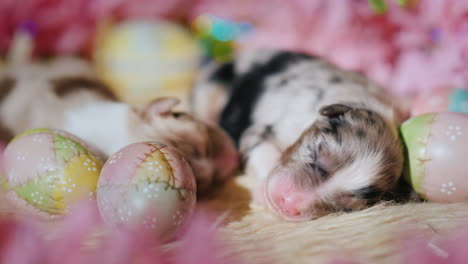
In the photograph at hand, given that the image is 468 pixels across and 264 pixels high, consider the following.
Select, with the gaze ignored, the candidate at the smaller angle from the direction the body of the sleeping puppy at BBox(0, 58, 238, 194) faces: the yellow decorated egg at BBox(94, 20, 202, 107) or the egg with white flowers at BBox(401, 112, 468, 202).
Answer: the egg with white flowers

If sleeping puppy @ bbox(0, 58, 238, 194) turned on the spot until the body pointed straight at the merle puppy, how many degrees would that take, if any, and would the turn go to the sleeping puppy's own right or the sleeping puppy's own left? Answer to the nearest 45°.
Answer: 0° — it already faces it

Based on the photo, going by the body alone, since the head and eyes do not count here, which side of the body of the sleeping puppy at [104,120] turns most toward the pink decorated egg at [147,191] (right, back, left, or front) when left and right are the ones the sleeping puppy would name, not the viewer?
right

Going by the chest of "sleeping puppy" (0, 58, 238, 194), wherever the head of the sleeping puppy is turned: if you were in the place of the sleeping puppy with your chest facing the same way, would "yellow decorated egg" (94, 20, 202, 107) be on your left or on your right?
on your left

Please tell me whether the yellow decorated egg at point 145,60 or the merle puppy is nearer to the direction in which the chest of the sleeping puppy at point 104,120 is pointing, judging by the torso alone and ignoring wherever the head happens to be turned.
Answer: the merle puppy

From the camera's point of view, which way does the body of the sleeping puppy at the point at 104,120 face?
to the viewer's right

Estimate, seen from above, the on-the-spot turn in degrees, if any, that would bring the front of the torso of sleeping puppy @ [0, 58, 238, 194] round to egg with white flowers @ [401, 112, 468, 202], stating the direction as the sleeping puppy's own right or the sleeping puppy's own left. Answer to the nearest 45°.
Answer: approximately 45° to the sleeping puppy's own right

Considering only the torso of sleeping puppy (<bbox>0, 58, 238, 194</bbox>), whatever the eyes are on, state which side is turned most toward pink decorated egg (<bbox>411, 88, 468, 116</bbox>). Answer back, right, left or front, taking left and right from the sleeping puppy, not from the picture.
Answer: front

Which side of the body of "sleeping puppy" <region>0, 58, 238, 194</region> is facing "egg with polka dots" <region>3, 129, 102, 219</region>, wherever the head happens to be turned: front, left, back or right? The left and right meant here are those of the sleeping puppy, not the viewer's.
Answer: right
